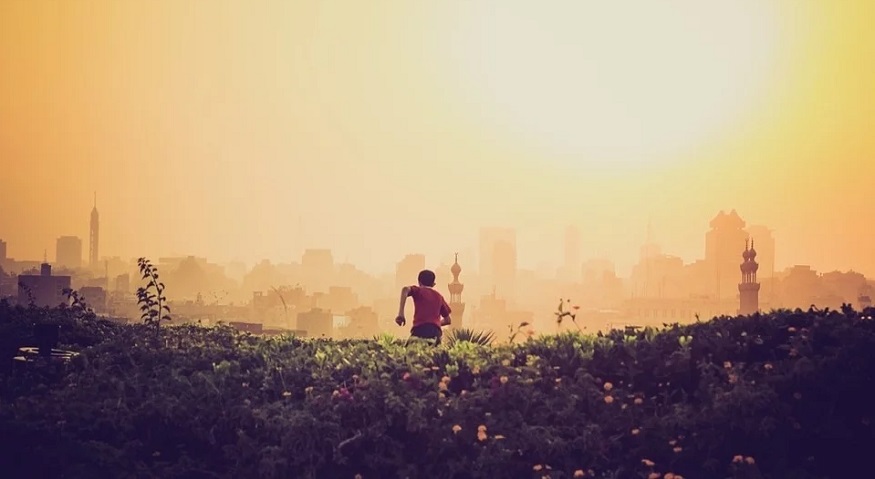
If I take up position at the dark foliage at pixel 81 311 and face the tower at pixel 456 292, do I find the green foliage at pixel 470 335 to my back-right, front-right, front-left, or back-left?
back-right

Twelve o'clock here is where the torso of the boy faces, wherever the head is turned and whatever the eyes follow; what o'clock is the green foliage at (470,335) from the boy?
The green foliage is roughly at 4 o'clock from the boy.

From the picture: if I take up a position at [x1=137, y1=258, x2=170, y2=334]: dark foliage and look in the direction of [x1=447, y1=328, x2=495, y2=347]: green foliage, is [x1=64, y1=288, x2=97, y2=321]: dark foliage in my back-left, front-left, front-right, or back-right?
back-left

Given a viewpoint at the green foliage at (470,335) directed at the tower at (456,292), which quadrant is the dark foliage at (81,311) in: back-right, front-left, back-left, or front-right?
front-left

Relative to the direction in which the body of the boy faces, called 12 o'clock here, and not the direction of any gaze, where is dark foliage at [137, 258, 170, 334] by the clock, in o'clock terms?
The dark foliage is roughly at 10 o'clock from the boy.

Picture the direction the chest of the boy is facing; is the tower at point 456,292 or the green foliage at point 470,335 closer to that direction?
the tower

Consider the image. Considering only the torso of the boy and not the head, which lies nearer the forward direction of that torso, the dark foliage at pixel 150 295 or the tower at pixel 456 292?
the tower

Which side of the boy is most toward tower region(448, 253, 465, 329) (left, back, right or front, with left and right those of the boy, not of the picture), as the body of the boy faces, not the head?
front

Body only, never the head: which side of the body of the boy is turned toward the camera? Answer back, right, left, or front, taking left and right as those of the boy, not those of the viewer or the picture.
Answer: back
